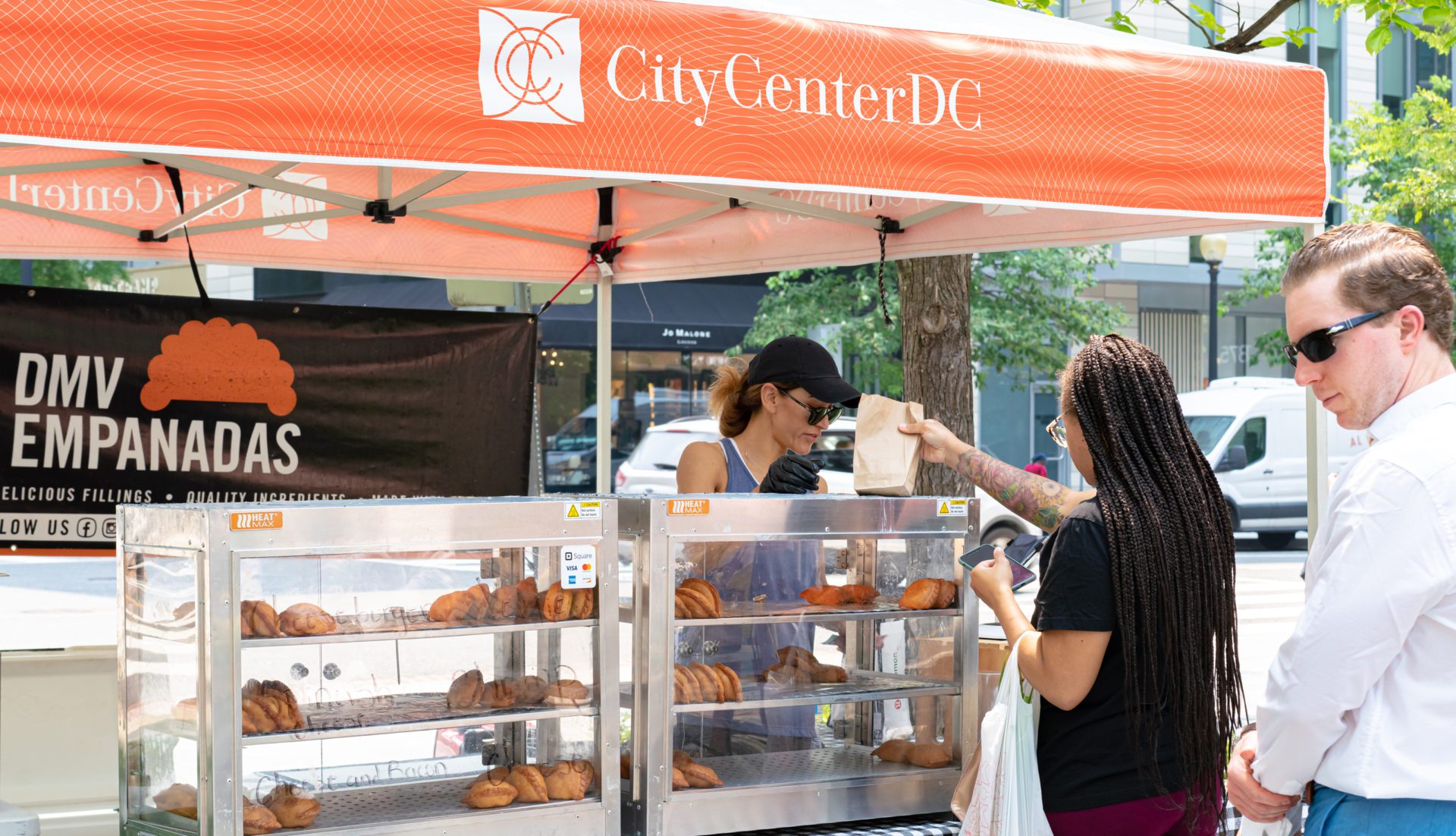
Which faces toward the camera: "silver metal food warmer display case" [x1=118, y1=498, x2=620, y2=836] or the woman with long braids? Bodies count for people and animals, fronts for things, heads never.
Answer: the silver metal food warmer display case

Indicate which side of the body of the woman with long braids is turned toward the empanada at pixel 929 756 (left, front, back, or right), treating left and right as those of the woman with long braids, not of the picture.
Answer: front

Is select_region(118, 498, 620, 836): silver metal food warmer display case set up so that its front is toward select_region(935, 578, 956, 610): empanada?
no

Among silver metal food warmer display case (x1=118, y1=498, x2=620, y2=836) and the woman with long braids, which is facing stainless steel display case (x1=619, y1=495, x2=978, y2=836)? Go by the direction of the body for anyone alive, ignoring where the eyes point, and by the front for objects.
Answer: the woman with long braids

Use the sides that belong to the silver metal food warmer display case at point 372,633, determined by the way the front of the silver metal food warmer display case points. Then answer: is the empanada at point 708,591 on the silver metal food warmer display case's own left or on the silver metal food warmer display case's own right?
on the silver metal food warmer display case's own left

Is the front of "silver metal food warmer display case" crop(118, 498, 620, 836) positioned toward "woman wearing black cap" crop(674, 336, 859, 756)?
no

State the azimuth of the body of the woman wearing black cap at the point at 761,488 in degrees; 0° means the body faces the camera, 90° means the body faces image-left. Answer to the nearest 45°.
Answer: approximately 315°

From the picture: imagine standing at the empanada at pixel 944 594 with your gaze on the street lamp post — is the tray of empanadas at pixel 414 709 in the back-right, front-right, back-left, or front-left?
back-left

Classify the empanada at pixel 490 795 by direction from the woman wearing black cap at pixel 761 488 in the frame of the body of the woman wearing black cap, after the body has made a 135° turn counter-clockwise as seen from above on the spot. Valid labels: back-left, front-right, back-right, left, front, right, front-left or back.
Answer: back-left

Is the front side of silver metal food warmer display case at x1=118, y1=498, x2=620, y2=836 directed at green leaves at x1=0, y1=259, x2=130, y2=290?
no

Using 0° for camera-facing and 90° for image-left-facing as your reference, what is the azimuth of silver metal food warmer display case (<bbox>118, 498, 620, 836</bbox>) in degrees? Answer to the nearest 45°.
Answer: approximately 0°

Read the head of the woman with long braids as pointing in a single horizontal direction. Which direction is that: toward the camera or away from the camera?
away from the camera

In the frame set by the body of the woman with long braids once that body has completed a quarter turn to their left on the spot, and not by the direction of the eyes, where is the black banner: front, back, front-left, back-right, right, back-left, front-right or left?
right

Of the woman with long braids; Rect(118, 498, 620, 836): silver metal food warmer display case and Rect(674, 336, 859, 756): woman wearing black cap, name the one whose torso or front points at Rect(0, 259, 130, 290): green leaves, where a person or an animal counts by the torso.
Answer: the woman with long braids

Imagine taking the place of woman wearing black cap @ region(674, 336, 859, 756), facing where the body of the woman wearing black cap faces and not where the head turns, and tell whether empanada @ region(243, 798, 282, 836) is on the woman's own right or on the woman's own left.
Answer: on the woman's own right

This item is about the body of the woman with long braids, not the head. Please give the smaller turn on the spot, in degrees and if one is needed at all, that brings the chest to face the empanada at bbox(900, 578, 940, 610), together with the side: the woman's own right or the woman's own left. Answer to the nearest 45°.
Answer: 0° — they already face it

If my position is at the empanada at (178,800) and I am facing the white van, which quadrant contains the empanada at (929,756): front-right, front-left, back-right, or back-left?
front-right

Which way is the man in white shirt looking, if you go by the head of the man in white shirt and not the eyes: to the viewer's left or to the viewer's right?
to the viewer's left

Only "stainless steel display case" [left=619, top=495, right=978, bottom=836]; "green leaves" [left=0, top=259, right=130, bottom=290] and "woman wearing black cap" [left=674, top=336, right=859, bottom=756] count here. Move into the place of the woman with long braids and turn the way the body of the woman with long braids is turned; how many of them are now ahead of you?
3
